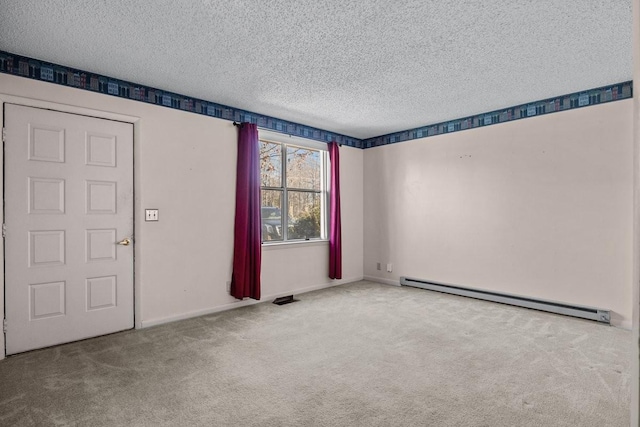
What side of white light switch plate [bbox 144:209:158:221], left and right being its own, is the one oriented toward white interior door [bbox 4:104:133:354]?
right

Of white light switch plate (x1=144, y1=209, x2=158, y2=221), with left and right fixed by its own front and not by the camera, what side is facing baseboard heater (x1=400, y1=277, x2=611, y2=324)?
left

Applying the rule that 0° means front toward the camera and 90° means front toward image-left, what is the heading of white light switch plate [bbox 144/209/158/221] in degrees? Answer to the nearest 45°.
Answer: approximately 0°

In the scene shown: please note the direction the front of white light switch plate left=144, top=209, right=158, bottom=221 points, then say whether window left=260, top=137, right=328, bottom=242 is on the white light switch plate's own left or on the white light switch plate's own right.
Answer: on the white light switch plate's own left

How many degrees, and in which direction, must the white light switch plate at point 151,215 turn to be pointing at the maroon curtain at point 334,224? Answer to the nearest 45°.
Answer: approximately 90° to its left

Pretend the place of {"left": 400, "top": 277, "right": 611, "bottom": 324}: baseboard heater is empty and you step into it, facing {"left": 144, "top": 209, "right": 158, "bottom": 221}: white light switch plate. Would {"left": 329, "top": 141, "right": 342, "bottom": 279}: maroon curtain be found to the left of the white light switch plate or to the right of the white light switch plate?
right

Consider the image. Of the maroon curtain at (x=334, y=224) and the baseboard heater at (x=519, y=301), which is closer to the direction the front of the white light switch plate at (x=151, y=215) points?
the baseboard heater

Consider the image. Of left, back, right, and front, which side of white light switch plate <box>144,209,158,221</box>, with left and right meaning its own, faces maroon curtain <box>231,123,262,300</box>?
left
